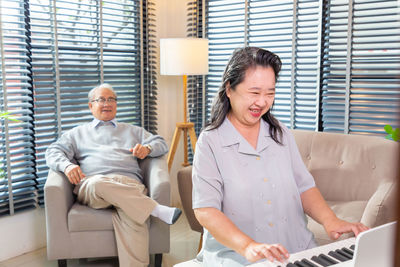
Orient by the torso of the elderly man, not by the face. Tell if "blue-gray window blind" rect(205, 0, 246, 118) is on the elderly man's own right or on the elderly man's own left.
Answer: on the elderly man's own left

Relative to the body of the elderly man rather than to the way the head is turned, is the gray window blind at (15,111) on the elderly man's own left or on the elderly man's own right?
on the elderly man's own right

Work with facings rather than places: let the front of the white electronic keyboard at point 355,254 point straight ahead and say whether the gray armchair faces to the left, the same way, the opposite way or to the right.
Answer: the opposite way

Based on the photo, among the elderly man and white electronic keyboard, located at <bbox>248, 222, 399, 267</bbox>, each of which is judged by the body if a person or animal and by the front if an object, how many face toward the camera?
1

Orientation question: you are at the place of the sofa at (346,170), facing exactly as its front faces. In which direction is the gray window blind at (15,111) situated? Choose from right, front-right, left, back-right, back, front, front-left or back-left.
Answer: front-right

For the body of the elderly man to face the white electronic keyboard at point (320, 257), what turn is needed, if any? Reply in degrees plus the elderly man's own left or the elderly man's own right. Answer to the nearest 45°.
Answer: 0° — they already face it

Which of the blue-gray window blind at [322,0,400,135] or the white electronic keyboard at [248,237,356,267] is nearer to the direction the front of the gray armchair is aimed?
the white electronic keyboard

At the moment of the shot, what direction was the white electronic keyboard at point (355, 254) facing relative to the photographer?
facing away from the viewer and to the left of the viewer

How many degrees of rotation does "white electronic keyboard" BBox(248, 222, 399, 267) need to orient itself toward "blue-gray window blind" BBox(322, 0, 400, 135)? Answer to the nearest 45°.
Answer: approximately 45° to its right

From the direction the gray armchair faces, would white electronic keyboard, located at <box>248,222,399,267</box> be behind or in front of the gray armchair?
in front

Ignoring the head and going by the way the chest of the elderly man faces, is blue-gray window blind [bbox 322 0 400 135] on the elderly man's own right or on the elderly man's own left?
on the elderly man's own left
